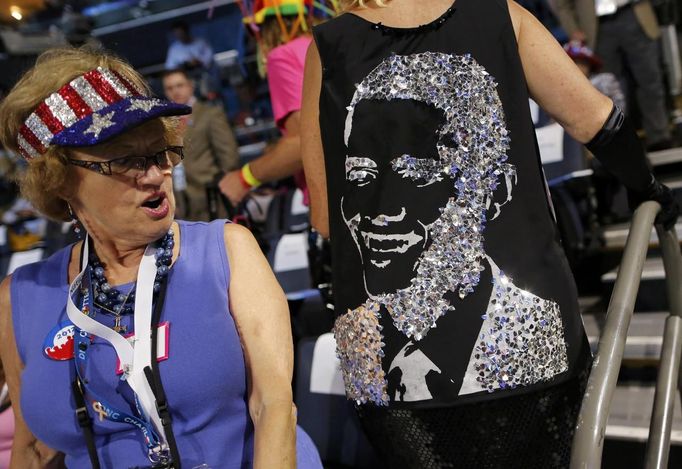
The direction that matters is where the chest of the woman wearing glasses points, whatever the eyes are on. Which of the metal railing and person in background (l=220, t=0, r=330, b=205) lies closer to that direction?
the metal railing

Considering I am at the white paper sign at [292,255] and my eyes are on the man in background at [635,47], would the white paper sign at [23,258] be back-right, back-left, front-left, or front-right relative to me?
back-left

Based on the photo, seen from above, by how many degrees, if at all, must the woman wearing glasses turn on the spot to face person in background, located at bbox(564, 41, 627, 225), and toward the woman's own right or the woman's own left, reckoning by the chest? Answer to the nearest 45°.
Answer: approximately 135° to the woman's own left

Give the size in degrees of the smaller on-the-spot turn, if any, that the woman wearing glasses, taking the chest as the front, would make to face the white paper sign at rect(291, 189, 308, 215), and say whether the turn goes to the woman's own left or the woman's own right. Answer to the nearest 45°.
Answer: approximately 180°

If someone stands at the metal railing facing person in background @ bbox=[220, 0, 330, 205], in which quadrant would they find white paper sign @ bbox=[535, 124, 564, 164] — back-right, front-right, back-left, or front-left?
front-right

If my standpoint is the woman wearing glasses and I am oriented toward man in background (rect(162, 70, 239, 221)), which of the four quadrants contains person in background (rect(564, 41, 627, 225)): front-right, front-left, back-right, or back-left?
front-right

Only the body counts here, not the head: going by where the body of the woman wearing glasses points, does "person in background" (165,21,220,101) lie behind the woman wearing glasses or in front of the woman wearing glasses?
behind

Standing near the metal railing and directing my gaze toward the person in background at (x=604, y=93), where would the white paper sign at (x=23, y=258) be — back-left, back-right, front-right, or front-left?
front-left

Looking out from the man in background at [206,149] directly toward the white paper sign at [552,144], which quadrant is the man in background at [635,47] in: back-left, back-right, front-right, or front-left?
front-left

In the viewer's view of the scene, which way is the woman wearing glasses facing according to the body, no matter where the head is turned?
toward the camera
